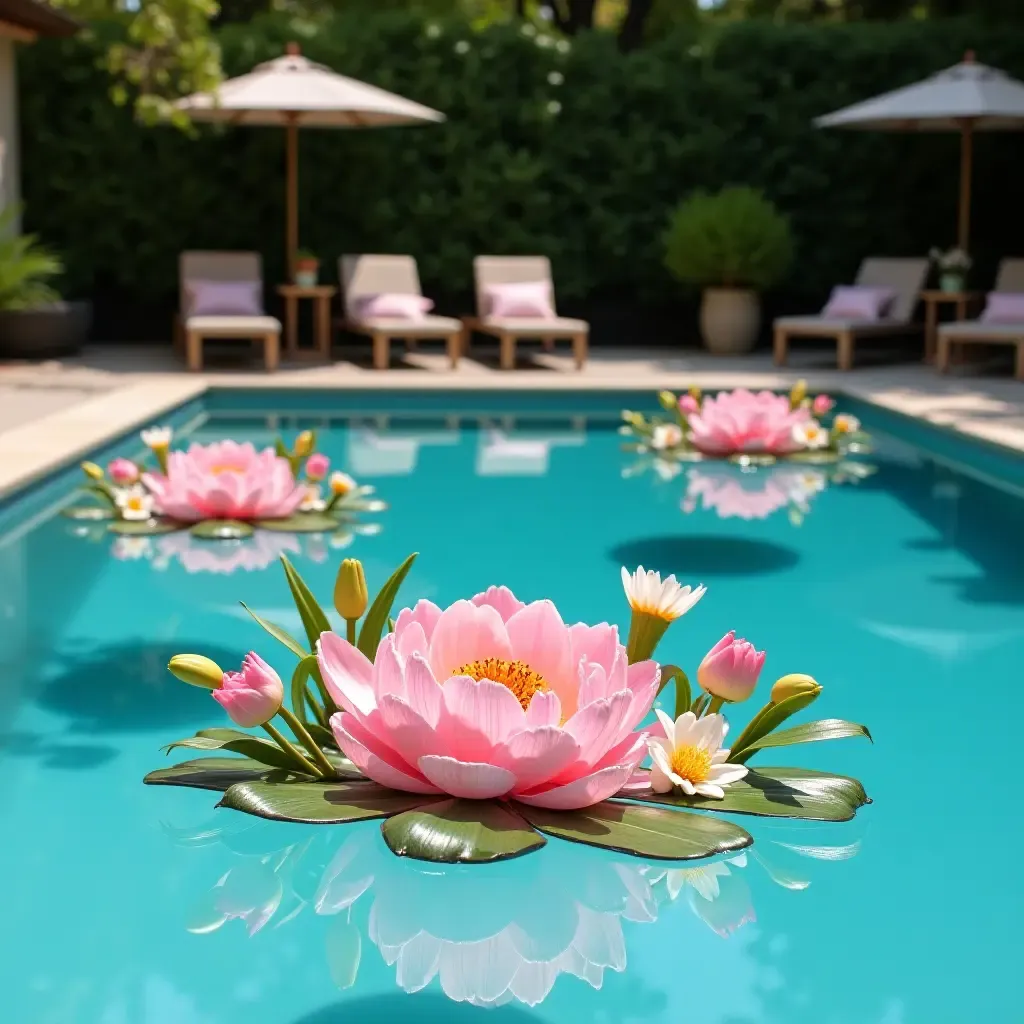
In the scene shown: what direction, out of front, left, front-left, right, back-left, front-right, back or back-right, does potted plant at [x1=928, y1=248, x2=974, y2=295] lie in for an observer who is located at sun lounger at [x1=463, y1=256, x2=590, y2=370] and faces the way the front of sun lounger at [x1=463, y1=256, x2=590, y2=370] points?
front-left

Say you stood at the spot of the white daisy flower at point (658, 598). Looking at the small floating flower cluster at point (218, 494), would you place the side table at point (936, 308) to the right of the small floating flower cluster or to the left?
right

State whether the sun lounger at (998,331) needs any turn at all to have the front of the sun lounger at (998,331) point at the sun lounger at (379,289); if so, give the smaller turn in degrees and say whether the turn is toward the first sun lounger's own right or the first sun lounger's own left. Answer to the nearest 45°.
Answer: approximately 45° to the first sun lounger's own right

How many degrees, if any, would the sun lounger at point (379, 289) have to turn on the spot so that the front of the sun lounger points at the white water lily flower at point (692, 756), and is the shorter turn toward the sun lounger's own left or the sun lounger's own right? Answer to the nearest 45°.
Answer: approximately 45° to the sun lounger's own right

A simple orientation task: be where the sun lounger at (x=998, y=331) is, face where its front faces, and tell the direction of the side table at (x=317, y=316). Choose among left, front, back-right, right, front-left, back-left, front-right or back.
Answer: front-right

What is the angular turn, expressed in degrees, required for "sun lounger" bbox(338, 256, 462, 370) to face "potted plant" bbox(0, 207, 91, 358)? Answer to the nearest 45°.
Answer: approximately 135° to its right

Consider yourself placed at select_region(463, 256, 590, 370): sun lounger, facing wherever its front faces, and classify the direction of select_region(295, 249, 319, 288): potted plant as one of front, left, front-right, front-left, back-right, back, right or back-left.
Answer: back-right

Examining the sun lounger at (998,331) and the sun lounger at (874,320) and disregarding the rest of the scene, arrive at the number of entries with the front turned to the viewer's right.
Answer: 0

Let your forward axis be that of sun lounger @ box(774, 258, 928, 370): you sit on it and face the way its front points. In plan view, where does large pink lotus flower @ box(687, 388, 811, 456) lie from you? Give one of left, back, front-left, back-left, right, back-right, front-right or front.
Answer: front-left

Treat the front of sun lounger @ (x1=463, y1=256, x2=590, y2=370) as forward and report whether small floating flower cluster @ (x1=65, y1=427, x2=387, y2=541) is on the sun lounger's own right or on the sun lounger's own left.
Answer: on the sun lounger's own right

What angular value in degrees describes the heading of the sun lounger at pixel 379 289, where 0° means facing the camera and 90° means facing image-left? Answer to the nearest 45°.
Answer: approximately 315°

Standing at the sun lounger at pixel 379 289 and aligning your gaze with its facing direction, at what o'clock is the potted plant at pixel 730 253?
The potted plant is roughly at 10 o'clock from the sun lounger.

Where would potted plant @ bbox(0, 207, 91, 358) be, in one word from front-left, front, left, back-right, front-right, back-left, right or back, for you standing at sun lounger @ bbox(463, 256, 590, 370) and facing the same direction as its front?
back-right
